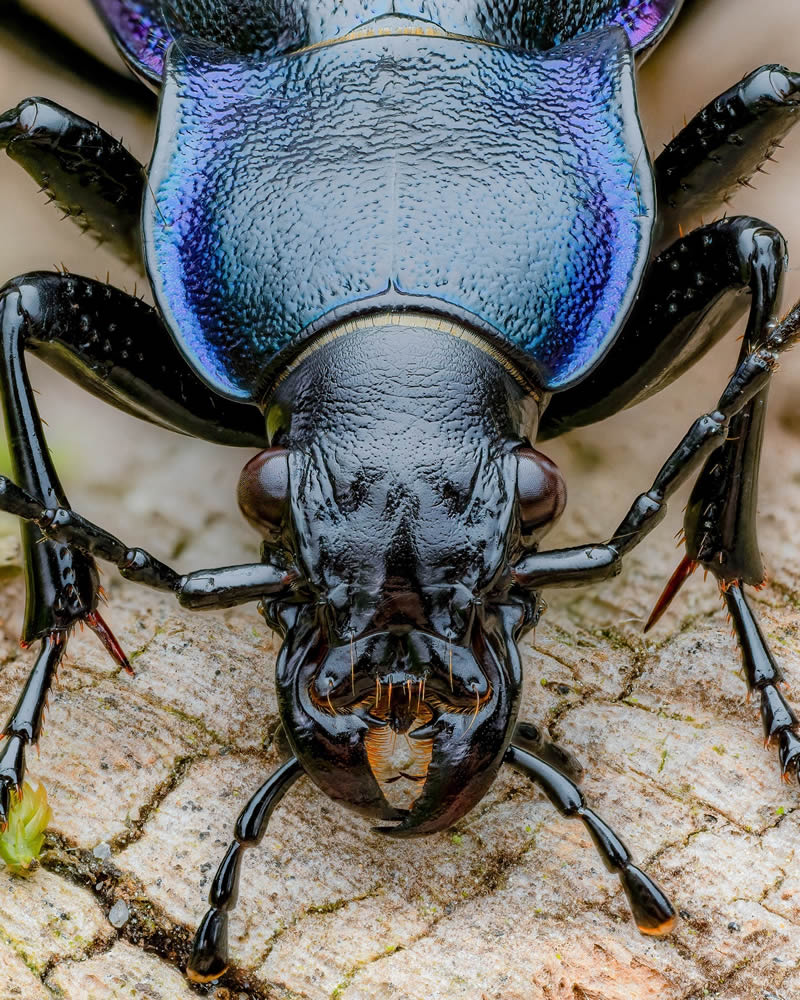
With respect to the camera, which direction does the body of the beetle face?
toward the camera

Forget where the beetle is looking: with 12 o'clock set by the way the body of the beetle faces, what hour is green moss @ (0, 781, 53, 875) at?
The green moss is roughly at 1 o'clock from the beetle.
